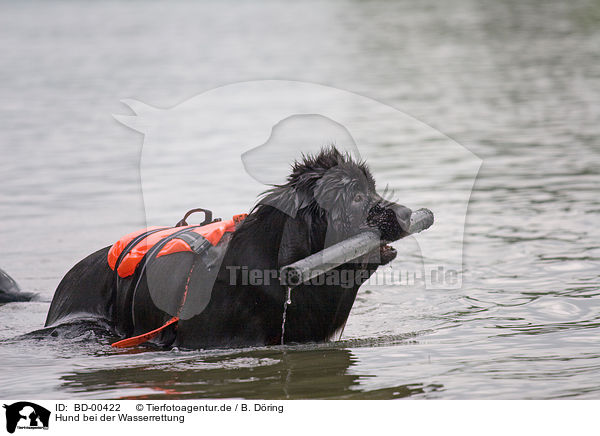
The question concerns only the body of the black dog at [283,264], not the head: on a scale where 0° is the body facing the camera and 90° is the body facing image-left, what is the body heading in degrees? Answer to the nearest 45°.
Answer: approximately 270°
